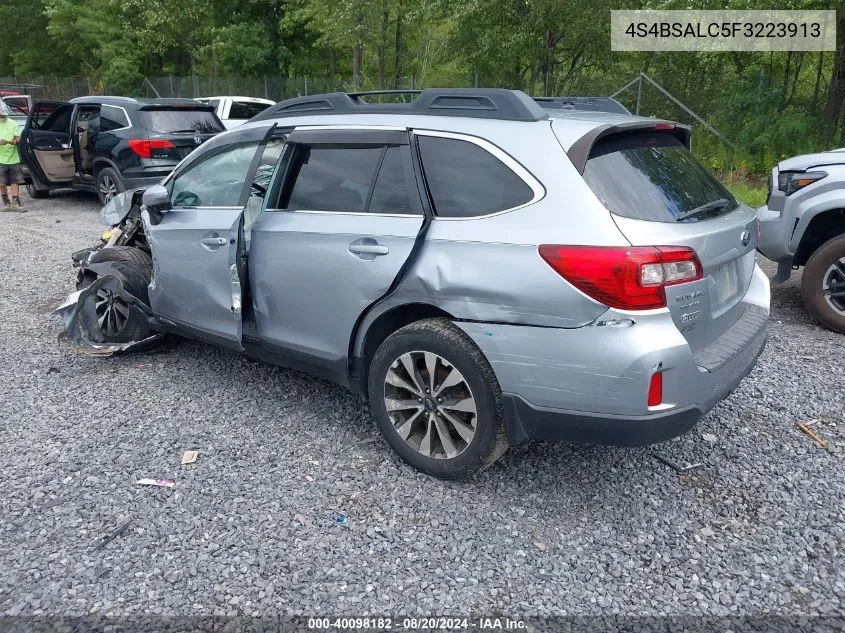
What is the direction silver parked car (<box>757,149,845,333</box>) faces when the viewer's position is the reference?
facing to the left of the viewer

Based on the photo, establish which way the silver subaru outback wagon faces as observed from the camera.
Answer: facing away from the viewer and to the left of the viewer

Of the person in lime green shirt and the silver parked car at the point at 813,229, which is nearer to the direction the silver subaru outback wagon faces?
the person in lime green shirt

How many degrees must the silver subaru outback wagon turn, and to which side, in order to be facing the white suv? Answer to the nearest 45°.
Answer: approximately 45° to its right
